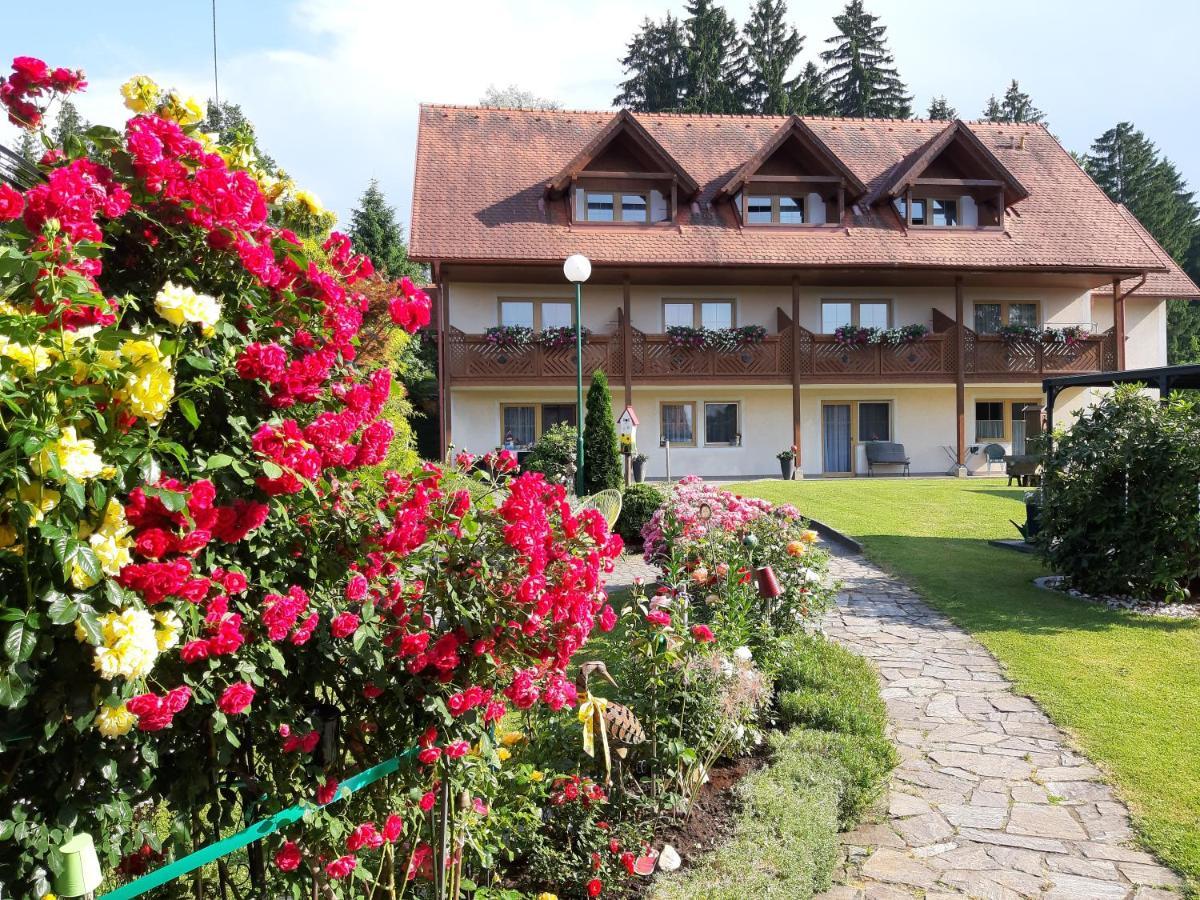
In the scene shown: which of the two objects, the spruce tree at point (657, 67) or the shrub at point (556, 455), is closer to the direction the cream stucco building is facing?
the shrub

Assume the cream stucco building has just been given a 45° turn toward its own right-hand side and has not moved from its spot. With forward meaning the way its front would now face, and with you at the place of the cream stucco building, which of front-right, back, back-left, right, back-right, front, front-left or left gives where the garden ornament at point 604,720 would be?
front-left

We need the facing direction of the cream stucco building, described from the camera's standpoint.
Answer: facing the viewer

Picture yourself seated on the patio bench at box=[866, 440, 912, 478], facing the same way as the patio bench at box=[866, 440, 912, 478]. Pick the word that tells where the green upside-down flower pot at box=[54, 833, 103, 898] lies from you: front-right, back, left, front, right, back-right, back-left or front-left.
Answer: front-right

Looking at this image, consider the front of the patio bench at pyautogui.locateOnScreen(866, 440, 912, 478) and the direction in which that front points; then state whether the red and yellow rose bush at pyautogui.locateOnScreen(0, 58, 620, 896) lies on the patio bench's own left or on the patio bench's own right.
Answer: on the patio bench's own right

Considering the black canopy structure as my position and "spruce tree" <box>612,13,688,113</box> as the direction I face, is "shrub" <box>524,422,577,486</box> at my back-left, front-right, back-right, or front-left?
front-left

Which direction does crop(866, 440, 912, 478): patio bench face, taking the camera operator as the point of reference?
facing the viewer and to the right of the viewer

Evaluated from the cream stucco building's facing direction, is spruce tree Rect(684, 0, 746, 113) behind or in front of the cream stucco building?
behind

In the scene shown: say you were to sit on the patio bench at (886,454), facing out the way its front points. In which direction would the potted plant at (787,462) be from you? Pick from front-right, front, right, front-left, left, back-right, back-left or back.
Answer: right

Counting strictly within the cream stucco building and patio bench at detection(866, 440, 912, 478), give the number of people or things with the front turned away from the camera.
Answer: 0

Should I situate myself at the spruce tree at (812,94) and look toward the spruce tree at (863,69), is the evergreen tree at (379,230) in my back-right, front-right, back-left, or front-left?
back-right

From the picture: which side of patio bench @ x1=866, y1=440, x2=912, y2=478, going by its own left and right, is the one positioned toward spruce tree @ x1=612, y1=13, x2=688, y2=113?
back

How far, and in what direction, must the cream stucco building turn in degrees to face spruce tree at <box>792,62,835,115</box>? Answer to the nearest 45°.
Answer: approximately 180°

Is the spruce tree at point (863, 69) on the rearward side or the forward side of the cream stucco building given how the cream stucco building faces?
on the rearward side

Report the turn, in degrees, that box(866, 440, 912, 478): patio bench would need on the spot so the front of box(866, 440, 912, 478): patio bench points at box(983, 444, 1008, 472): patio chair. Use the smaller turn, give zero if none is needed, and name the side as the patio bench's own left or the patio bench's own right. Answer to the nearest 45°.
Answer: approximately 45° to the patio bench's own left
